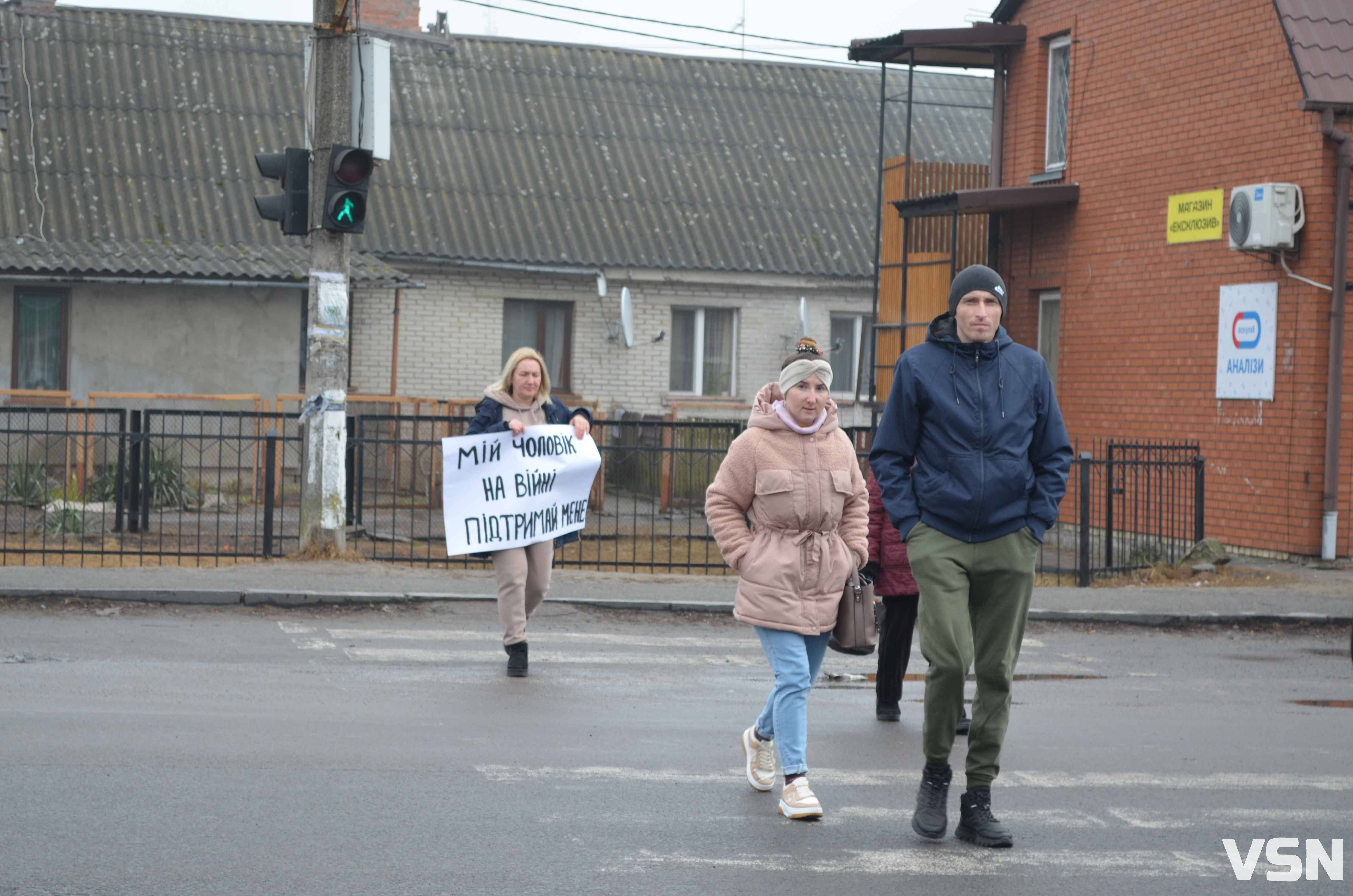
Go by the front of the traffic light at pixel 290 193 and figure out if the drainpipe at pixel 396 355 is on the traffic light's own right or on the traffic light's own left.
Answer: on the traffic light's own right

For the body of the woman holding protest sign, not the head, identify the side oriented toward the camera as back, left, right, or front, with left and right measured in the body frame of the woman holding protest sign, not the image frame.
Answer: front

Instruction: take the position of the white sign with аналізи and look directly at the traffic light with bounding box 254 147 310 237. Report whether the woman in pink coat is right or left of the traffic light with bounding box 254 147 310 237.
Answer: left

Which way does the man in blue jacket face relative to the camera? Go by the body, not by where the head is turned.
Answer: toward the camera

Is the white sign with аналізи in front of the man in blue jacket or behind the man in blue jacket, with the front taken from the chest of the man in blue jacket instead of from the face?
behind

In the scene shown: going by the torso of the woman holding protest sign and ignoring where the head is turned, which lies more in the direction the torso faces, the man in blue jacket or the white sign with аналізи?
the man in blue jacket

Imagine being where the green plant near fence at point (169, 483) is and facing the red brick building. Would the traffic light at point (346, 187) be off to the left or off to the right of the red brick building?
right

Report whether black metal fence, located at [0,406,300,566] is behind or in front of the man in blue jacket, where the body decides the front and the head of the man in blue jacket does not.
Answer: behind

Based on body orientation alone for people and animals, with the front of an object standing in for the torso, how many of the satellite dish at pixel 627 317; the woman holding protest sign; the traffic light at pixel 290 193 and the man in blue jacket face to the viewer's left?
1

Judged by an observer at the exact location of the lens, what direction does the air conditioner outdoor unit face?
facing the viewer and to the left of the viewer

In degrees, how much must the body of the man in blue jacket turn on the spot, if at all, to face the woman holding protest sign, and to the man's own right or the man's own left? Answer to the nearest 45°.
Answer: approximately 135° to the man's own right

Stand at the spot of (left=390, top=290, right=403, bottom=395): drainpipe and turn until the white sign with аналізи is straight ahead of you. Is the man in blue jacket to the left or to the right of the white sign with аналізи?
right

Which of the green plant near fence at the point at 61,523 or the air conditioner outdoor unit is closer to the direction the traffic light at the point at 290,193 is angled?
the green plant near fence

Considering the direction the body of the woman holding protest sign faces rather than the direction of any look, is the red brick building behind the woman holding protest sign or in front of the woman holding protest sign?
behind

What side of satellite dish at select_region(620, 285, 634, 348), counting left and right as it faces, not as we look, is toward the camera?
right
